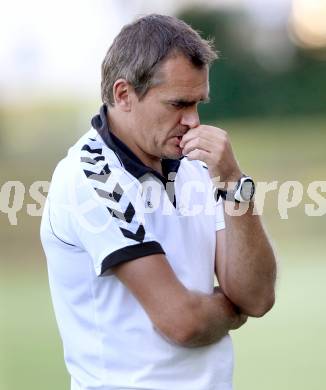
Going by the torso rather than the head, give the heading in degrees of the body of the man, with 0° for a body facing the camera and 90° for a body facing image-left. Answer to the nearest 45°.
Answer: approximately 315°
